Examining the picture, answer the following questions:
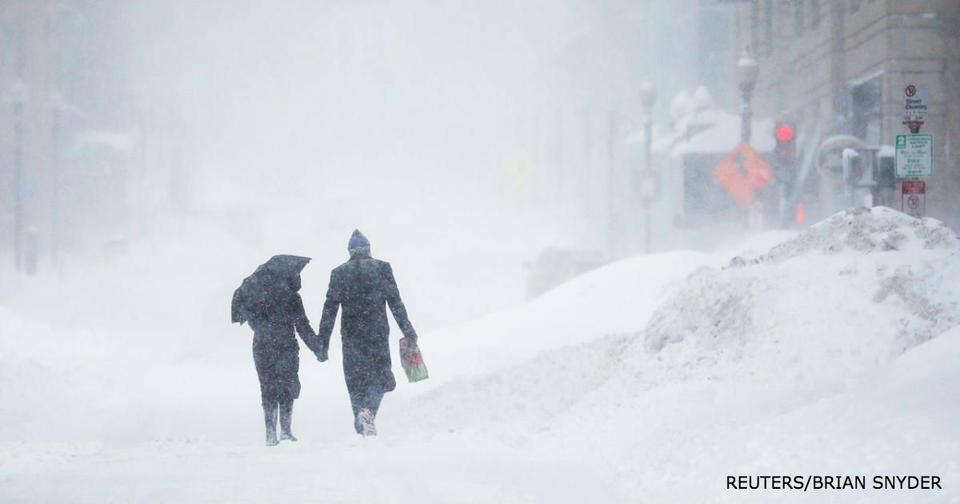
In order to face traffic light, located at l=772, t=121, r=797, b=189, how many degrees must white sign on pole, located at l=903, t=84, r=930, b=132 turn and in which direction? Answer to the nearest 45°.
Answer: approximately 180°

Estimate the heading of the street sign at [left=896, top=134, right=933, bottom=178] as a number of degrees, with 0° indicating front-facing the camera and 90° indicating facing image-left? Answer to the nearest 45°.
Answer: approximately 0°

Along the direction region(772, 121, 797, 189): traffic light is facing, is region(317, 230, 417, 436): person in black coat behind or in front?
in front

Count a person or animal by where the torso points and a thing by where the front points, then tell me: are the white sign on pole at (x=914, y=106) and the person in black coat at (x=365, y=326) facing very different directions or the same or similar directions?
very different directions

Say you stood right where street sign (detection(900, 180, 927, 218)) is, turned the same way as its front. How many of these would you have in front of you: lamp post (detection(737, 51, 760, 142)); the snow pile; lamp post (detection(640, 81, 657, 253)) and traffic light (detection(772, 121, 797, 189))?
1

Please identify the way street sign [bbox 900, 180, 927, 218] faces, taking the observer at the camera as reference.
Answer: facing the viewer

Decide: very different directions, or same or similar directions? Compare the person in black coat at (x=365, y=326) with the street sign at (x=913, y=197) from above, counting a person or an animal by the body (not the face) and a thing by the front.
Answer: very different directions

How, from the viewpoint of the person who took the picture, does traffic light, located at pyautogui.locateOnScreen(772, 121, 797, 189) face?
facing the viewer

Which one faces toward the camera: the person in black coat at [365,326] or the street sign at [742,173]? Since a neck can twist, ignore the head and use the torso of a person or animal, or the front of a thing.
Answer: the street sign

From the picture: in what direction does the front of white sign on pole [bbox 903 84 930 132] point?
toward the camera

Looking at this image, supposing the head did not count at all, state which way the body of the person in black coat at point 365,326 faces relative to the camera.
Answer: away from the camera

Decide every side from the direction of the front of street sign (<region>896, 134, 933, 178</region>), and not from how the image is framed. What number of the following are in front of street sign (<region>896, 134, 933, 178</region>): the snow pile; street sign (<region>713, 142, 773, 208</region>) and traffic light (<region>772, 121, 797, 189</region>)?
1

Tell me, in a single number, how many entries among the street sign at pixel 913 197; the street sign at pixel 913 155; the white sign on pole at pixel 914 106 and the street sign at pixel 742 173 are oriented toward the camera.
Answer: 4

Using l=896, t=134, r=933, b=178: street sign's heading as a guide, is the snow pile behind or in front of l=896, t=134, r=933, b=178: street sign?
in front

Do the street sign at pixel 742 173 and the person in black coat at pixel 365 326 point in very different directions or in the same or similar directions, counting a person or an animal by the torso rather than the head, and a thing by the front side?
very different directions

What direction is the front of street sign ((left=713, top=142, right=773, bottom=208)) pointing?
toward the camera

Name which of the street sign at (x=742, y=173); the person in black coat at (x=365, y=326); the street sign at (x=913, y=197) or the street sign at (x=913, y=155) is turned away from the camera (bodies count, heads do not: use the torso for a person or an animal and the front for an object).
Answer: the person in black coat

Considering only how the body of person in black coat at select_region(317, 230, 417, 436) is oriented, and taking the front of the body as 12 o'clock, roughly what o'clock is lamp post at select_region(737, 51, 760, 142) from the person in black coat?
The lamp post is roughly at 1 o'clock from the person in black coat.
